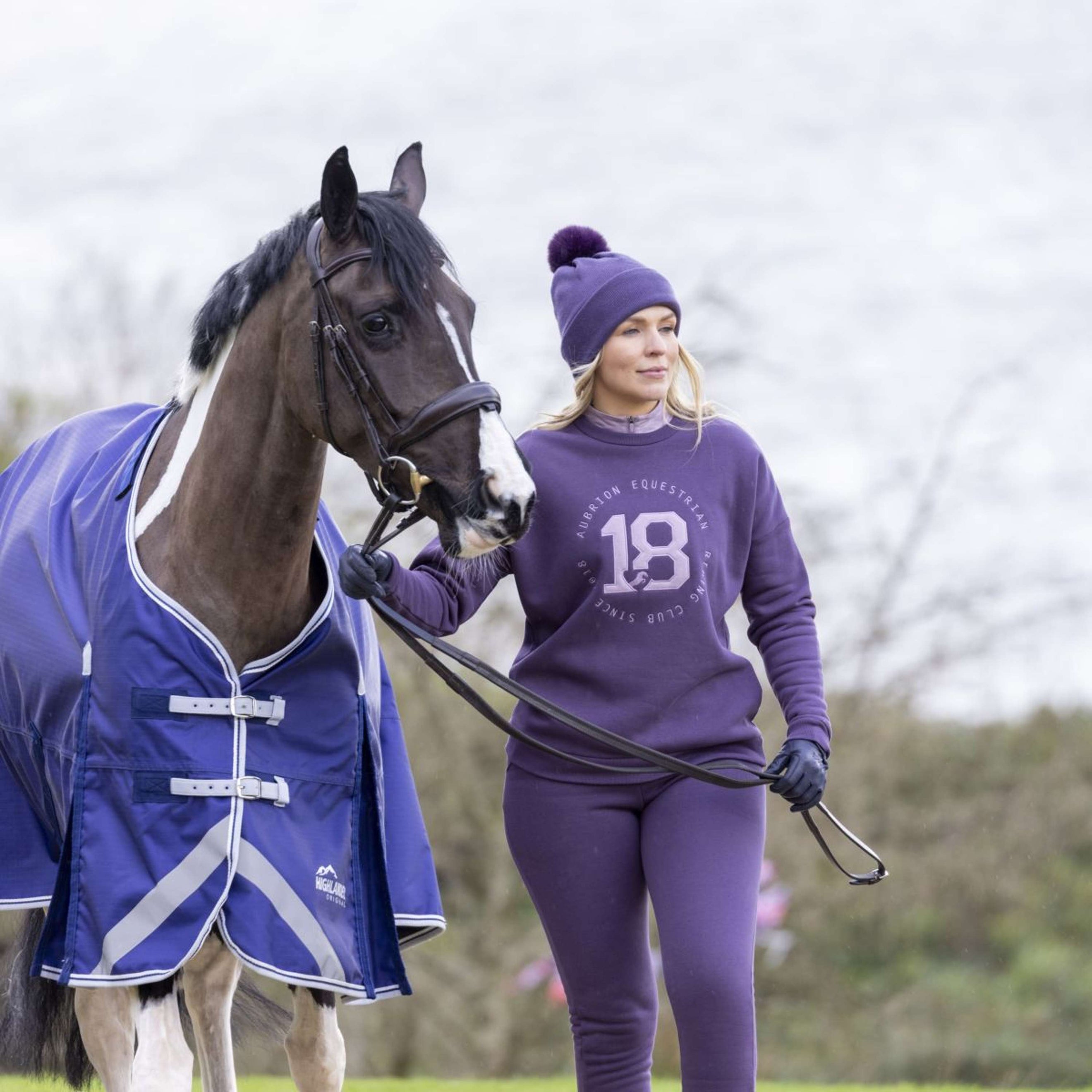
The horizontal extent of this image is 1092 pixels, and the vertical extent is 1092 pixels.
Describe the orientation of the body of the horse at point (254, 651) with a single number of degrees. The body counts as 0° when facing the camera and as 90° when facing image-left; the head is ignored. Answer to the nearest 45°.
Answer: approximately 315°

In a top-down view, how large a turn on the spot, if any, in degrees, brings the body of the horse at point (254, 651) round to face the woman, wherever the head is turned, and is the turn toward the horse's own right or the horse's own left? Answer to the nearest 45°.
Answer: approximately 45° to the horse's own left

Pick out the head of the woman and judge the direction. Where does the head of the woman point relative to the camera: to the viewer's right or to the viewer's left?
to the viewer's right

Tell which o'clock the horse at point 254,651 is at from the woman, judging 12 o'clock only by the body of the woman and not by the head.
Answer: The horse is roughly at 3 o'clock from the woman.
